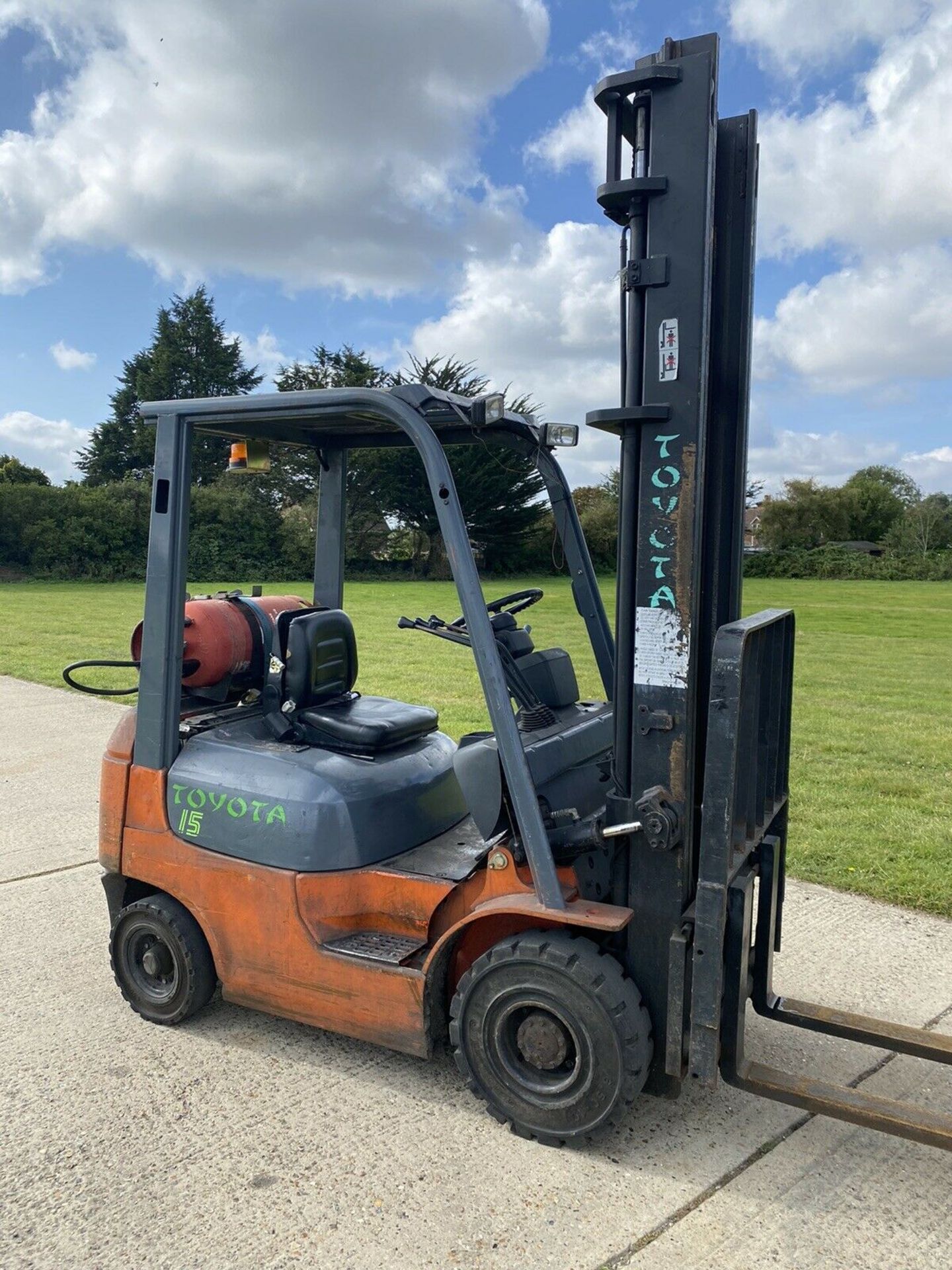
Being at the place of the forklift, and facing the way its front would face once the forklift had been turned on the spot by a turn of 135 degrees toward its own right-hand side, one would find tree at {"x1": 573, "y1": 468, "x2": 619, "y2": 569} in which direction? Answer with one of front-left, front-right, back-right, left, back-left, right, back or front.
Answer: right

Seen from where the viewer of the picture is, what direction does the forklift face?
facing the viewer and to the right of the viewer

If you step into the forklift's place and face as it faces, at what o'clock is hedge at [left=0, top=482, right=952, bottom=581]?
The hedge is roughly at 7 o'clock from the forklift.

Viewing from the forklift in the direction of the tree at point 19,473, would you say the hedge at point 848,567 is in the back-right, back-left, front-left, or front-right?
front-right

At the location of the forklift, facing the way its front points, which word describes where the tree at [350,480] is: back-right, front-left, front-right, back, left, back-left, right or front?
back-left

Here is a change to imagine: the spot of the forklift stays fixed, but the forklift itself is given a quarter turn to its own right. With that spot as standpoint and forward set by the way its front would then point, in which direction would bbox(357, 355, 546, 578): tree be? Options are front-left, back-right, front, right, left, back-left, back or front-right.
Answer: back-right

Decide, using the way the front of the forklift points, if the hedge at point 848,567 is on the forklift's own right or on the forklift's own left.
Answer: on the forklift's own left
